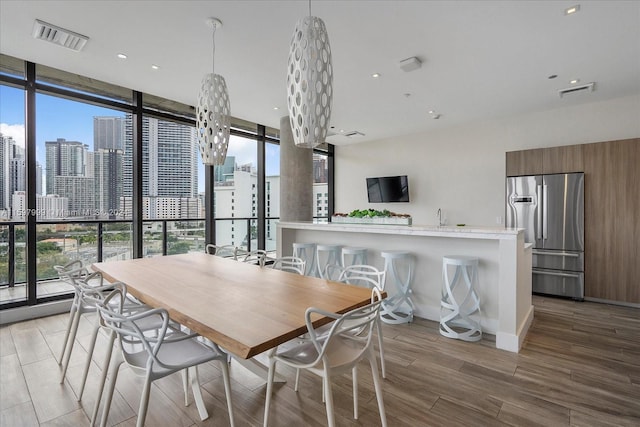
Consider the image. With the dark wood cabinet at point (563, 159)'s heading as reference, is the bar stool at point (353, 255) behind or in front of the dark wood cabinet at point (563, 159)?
in front

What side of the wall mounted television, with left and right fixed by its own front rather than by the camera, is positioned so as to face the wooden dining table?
front

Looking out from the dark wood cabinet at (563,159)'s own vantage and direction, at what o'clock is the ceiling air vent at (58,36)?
The ceiling air vent is roughly at 1 o'clock from the dark wood cabinet.

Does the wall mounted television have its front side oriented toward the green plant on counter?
yes

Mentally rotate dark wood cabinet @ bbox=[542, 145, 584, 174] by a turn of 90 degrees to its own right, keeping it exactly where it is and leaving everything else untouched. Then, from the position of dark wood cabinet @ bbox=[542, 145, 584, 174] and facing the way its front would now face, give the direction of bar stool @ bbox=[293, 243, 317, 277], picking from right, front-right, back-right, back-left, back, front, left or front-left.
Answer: front-left

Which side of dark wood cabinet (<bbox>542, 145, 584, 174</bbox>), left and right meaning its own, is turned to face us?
front

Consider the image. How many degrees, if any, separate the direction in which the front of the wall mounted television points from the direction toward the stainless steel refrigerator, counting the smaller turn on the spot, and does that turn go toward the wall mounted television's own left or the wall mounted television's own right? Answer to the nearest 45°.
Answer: approximately 45° to the wall mounted television's own left

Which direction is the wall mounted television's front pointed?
toward the camera

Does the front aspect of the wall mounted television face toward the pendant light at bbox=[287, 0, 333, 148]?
yes

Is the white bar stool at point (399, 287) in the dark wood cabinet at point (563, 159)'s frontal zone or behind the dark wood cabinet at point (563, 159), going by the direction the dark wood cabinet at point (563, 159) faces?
frontal zone

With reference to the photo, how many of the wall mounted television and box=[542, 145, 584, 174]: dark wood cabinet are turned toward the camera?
2

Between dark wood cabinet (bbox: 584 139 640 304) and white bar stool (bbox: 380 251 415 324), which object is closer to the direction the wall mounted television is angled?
the white bar stool

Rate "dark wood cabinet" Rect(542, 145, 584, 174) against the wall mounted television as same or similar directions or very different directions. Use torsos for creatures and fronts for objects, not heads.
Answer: same or similar directions
